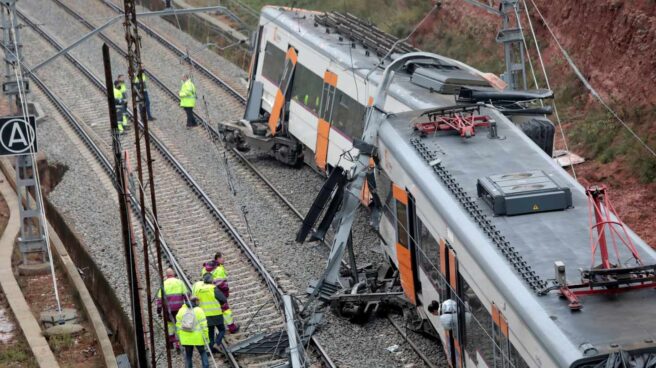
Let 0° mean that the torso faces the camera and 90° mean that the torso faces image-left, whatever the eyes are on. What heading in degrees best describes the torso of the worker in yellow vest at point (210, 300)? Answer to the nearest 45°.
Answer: approximately 180°

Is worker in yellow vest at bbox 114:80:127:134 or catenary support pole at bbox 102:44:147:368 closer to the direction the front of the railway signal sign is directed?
the catenary support pole

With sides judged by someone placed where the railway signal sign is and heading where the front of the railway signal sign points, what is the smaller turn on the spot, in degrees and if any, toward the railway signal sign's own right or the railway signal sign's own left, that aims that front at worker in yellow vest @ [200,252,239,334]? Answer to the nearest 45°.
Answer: approximately 45° to the railway signal sign's own left

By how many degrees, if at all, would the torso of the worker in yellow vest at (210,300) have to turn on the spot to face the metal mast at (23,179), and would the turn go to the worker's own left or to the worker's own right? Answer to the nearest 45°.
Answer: approximately 45° to the worker's own left

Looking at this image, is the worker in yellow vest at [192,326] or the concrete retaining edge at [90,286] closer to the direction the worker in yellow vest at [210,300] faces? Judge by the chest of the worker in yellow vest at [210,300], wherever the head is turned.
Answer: the concrete retaining edge

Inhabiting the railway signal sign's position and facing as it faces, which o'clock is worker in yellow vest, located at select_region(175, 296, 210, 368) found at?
The worker in yellow vest is roughly at 11 o'clock from the railway signal sign.

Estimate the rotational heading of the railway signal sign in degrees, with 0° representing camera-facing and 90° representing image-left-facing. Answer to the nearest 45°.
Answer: approximately 0°

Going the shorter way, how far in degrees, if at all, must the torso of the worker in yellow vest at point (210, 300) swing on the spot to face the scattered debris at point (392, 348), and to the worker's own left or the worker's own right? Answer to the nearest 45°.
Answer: approximately 90° to the worker's own right
